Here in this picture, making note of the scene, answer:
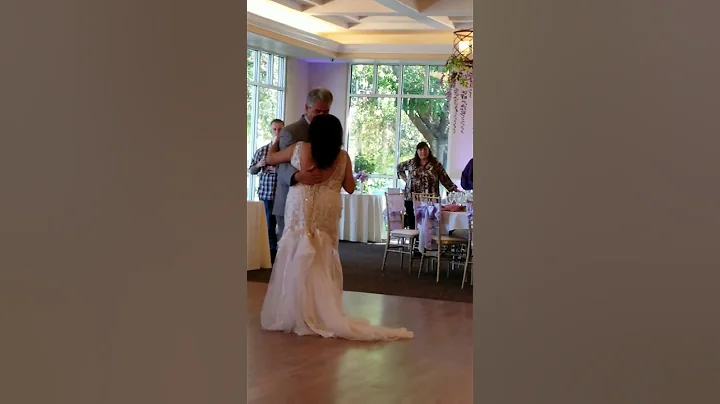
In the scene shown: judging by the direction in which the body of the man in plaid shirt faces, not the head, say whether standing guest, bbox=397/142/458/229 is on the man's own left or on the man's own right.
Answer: on the man's own left

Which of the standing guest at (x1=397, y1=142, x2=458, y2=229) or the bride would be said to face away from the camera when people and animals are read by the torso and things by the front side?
the bride

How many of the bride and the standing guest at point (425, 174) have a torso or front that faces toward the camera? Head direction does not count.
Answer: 1

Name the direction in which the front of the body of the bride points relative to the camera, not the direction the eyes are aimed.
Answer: away from the camera

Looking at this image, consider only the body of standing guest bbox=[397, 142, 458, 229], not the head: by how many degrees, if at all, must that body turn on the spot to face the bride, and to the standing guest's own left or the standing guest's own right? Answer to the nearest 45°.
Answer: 0° — they already face them

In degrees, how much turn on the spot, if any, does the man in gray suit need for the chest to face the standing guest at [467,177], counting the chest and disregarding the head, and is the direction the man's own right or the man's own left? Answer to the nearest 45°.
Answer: approximately 90° to the man's own left

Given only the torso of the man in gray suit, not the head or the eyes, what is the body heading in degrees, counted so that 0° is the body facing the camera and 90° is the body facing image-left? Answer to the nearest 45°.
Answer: approximately 315°

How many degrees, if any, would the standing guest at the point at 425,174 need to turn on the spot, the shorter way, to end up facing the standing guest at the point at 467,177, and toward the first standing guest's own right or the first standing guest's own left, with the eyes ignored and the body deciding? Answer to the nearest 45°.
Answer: approximately 90° to the first standing guest's own left

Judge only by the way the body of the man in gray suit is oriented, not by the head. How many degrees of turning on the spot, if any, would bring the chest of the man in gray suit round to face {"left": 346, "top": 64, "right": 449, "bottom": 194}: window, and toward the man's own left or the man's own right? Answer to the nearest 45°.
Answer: approximately 135° to the man's own left

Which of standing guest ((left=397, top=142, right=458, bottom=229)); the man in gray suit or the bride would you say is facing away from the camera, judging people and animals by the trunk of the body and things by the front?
the bride

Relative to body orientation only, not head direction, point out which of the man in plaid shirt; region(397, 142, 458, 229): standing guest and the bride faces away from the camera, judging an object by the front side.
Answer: the bride

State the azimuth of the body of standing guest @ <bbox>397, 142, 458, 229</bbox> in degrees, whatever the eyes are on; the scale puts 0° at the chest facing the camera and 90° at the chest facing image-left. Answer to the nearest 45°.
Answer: approximately 0°

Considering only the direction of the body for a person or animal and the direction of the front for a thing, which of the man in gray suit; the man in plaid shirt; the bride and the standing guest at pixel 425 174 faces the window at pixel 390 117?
the bride
